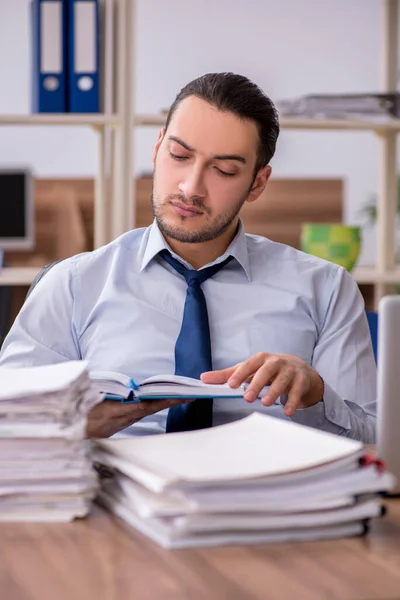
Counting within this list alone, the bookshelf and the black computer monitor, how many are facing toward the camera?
2

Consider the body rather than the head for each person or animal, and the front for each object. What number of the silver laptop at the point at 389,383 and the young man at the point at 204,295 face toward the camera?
1

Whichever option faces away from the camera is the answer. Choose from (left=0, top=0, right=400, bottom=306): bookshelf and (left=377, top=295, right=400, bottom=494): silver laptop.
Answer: the silver laptop

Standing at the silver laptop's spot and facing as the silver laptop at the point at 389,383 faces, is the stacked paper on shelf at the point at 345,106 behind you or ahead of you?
ahead

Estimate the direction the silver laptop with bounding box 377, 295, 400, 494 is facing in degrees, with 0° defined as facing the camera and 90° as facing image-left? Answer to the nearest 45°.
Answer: approximately 180°

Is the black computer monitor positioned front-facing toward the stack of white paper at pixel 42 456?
yes

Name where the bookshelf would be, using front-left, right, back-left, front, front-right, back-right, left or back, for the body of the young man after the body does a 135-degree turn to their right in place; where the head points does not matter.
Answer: front-right

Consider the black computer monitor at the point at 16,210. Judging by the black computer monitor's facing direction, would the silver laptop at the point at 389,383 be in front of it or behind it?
in front
